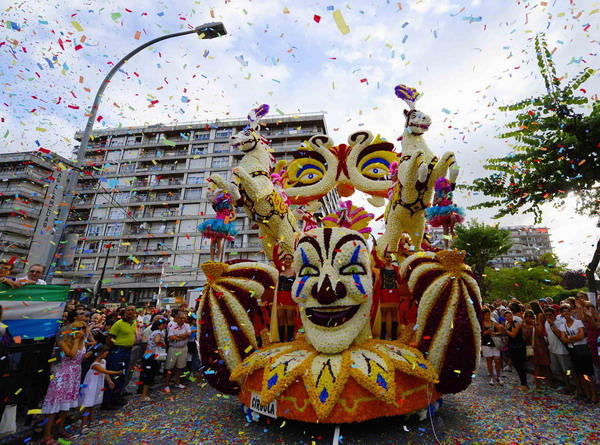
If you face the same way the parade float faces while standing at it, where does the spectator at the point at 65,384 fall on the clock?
The spectator is roughly at 3 o'clock from the parade float.

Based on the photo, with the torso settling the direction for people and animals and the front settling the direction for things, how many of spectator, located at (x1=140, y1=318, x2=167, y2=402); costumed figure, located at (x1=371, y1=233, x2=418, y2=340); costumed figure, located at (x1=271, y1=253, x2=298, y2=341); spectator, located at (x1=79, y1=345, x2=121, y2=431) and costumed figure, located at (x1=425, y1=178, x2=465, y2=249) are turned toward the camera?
3

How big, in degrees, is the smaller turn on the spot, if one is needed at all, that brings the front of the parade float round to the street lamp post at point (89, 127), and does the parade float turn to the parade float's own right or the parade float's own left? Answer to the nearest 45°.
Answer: approximately 90° to the parade float's own right

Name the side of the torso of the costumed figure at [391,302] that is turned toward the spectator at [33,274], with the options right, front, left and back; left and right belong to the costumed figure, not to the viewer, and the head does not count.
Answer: right

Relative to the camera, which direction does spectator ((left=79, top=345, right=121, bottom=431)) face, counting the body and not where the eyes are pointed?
to the viewer's right

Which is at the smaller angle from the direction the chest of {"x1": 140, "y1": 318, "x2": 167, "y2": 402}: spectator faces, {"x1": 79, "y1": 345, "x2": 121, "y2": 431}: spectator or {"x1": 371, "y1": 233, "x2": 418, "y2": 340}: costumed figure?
the costumed figure

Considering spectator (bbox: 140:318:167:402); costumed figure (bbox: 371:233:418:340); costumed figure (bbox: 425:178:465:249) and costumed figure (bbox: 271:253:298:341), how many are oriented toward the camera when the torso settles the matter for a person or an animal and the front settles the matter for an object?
3
